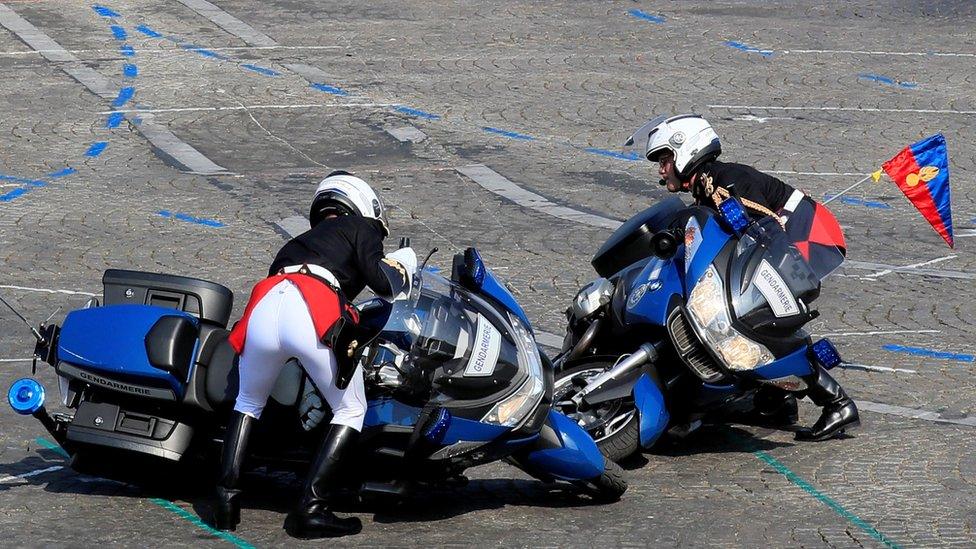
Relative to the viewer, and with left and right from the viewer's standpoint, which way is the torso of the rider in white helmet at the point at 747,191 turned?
facing to the left of the viewer

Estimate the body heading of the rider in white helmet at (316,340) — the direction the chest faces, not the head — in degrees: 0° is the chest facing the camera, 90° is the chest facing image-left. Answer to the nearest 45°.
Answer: approximately 225°

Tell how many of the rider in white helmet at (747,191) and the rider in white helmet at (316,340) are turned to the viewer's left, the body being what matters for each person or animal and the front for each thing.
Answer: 1

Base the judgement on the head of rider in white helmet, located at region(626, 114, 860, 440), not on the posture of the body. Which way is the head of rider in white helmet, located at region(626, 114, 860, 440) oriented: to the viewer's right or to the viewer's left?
to the viewer's left

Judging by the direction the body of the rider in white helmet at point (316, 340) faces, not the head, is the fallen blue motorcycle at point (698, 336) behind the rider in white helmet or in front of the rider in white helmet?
in front

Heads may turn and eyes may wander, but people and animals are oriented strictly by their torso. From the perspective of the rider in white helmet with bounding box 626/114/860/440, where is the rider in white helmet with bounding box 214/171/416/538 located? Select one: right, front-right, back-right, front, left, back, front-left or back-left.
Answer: front-left
